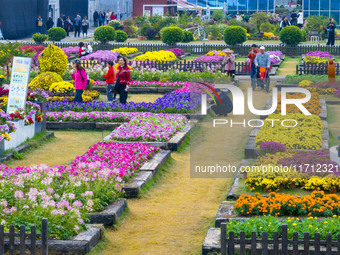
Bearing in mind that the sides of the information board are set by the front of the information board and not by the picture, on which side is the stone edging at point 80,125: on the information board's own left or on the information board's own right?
on the information board's own left

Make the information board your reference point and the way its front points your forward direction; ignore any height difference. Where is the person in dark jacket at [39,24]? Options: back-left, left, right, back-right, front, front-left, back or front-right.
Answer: back

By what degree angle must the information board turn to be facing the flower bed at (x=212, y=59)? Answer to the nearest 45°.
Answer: approximately 135° to its left

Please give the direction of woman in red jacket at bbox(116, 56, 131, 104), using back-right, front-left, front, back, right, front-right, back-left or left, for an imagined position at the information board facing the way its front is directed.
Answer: back-left

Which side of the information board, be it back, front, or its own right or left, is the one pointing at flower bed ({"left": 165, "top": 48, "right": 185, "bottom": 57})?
back

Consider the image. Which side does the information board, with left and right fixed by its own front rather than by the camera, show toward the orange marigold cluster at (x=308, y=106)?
left

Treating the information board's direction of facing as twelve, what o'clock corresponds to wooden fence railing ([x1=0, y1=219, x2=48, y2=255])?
The wooden fence railing is roughly at 12 o'clock from the information board.

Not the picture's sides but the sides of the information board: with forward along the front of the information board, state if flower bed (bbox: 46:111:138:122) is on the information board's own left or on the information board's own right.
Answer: on the information board's own left

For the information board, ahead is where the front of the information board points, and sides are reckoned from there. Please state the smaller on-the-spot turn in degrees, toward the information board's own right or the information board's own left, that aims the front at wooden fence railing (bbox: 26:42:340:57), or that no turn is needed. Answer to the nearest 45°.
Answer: approximately 135° to the information board's own left

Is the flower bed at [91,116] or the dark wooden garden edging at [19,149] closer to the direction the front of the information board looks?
the dark wooden garden edging

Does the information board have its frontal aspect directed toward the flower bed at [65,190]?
yes

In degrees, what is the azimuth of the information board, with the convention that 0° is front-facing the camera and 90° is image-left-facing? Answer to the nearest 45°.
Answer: approximately 0°
